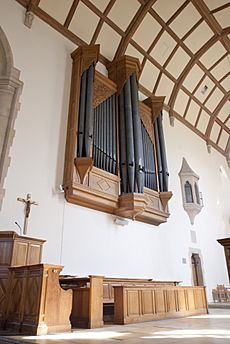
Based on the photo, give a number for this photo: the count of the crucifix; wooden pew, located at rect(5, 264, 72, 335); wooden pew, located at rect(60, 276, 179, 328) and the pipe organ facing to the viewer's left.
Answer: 0

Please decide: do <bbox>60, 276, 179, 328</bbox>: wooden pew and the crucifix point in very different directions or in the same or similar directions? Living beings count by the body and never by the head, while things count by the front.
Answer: same or similar directions

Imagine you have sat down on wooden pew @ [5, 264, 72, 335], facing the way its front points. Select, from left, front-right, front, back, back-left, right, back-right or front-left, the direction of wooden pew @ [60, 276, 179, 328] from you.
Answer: front

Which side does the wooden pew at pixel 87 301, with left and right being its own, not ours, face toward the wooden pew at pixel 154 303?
left

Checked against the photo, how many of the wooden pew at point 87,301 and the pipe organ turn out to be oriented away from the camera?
0

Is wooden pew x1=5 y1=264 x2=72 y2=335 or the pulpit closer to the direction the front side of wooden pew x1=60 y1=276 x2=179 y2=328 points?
the wooden pew

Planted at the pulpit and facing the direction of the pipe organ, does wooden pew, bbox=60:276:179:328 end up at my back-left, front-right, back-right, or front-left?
front-right

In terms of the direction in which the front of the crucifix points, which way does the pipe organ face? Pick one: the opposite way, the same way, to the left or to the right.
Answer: the same way

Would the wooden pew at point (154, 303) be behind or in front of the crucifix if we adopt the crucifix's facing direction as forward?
in front

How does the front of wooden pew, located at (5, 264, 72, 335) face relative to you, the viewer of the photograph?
facing away from the viewer and to the right of the viewer
